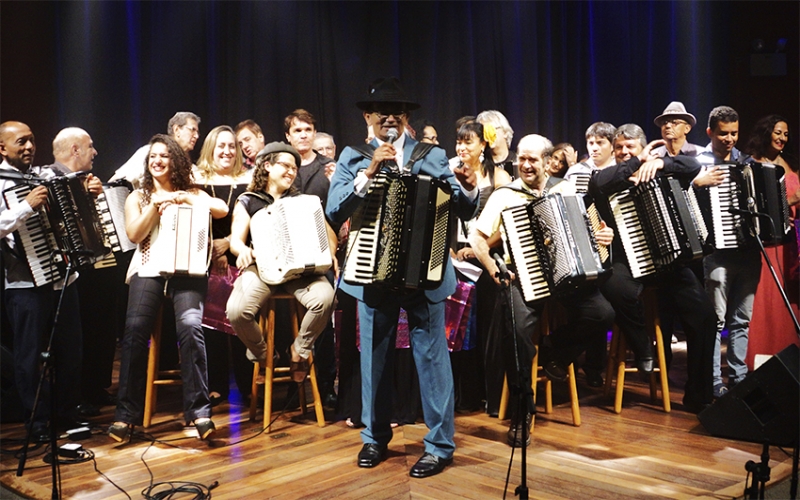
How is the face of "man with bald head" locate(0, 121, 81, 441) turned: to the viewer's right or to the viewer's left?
to the viewer's right

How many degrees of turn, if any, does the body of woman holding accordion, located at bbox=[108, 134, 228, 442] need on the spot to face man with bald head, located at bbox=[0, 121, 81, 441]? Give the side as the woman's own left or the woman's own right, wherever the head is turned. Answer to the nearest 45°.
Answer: approximately 90° to the woman's own right

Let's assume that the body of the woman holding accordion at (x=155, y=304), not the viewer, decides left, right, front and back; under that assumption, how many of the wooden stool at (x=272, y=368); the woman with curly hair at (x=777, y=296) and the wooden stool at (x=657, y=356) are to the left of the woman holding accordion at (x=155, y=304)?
3

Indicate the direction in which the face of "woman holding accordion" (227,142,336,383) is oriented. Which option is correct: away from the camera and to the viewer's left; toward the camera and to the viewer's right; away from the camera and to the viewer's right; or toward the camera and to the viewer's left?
toward the camera and to the viewer's right

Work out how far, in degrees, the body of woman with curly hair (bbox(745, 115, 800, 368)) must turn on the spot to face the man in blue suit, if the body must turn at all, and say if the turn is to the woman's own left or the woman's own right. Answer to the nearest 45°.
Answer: approximately 90° to the woman's own right

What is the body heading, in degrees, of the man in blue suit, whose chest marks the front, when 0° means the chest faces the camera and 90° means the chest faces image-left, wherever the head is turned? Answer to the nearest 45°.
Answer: approximately 0°

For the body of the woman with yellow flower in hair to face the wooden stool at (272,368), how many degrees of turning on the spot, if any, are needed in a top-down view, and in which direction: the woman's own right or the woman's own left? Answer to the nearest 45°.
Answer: approximately 45° to the woman's own right

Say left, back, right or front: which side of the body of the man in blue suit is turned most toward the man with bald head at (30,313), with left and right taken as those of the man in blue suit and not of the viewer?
right

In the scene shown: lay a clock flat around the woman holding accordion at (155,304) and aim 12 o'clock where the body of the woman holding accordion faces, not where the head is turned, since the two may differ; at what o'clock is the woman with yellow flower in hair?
The woman with yellow flower in hair is roughly at 9 o'clock from the woman holding accordion.

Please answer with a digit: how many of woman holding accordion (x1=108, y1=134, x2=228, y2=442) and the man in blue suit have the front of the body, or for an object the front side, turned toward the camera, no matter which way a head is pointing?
2
